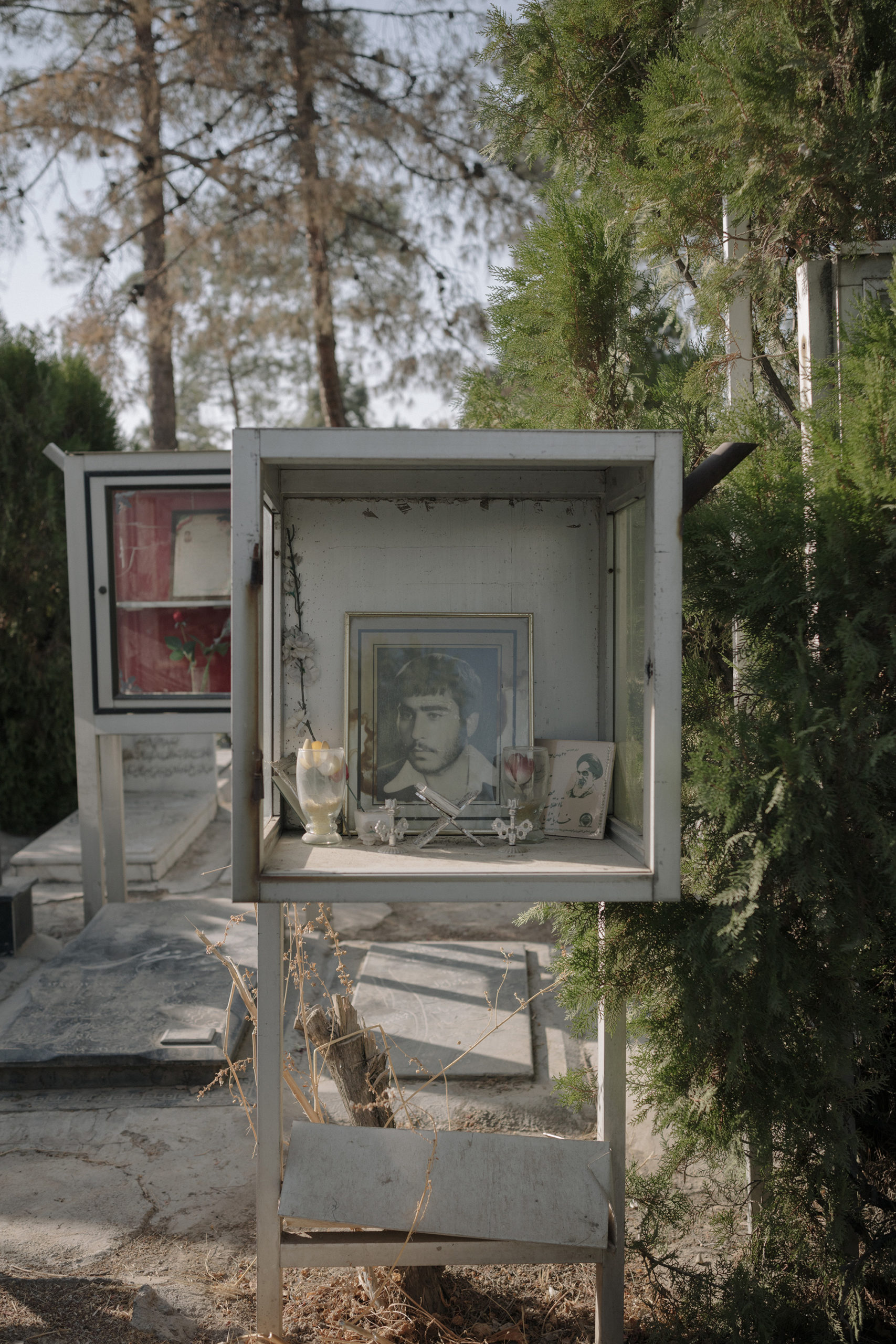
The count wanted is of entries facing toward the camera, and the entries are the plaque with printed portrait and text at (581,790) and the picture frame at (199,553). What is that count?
2

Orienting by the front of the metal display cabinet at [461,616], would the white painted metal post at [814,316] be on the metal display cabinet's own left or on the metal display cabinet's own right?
on the metal display cabinet's own left

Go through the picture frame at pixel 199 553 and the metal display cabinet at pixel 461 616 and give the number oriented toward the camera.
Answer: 2

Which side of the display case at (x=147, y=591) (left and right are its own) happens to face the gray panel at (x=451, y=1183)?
front

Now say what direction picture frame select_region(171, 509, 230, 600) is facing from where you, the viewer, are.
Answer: facing the viewer

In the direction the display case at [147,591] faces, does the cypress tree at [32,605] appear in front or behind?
behind

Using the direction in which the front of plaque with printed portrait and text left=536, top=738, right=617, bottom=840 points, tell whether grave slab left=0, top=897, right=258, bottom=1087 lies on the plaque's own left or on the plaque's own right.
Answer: on the plaque's own right
